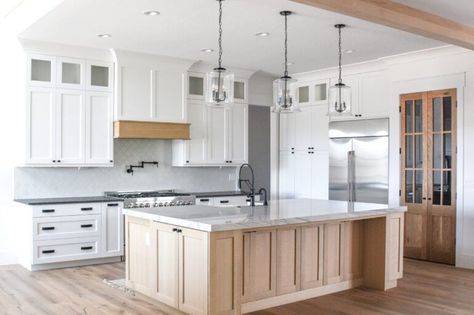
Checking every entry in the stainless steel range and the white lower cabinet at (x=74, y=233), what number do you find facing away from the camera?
0

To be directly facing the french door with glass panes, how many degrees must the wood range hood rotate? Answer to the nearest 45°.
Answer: approximately 45° to its left

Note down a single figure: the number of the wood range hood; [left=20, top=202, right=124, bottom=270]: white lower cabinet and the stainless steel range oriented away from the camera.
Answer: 0

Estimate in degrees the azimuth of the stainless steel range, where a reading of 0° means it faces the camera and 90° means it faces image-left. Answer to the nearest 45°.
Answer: approximately 315°

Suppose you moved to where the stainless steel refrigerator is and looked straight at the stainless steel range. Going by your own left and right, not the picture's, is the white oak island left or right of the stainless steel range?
left

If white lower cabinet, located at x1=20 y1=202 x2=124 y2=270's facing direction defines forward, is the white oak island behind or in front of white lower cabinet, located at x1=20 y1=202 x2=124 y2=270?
in front

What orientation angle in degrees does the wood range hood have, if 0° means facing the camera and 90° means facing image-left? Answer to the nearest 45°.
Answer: approximately 315°

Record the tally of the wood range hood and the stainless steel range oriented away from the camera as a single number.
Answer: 0

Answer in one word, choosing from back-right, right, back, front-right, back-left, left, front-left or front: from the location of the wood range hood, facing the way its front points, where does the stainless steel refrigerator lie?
front-left
